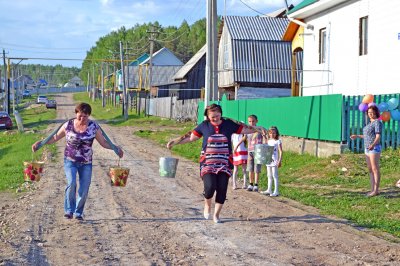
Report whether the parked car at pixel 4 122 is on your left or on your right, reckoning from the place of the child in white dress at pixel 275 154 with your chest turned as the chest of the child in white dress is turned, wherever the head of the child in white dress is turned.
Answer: on your right

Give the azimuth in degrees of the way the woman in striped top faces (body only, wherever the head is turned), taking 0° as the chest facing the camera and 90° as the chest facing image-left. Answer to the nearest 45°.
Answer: approximately 0°

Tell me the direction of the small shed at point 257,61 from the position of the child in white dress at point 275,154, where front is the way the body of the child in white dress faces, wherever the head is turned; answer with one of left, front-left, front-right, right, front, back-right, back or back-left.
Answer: back-right

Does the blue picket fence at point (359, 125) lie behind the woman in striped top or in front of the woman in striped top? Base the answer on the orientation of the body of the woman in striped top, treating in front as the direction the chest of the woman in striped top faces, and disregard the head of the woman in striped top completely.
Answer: behind

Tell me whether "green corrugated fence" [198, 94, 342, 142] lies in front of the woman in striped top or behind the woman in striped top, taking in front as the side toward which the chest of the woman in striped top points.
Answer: behind

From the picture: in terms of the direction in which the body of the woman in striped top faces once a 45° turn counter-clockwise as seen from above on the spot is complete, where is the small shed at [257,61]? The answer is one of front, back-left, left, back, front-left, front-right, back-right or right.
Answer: back-left

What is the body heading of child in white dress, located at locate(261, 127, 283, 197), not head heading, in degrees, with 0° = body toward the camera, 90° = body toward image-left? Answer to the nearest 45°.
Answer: approximately 45°

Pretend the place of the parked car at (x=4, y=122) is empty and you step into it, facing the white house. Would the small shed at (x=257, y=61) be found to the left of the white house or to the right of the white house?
left

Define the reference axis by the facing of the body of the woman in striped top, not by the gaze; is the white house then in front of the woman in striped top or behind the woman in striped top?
behind
